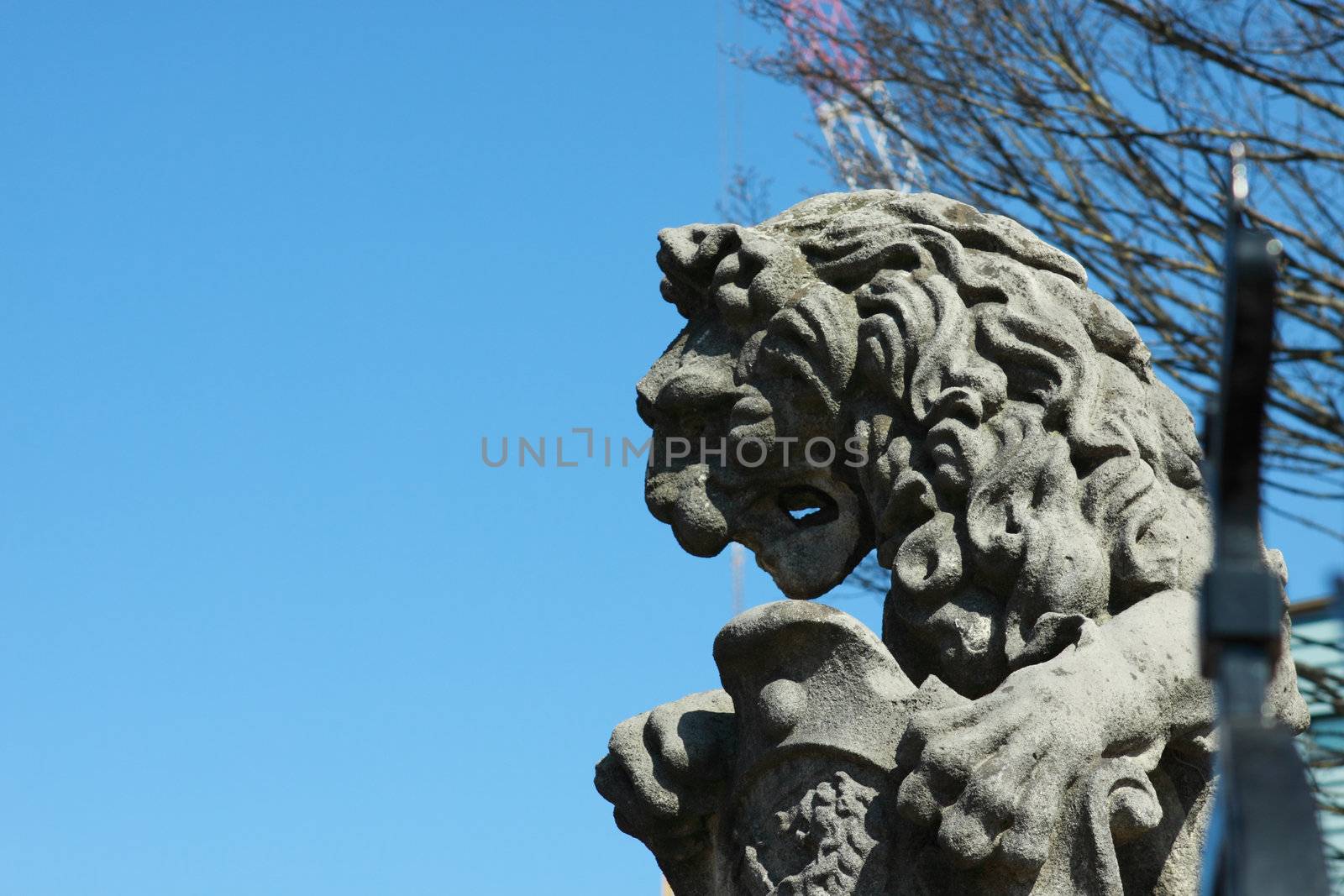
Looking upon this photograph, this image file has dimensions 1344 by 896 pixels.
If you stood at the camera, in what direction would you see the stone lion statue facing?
facing the viewer and to the left of the viewer
